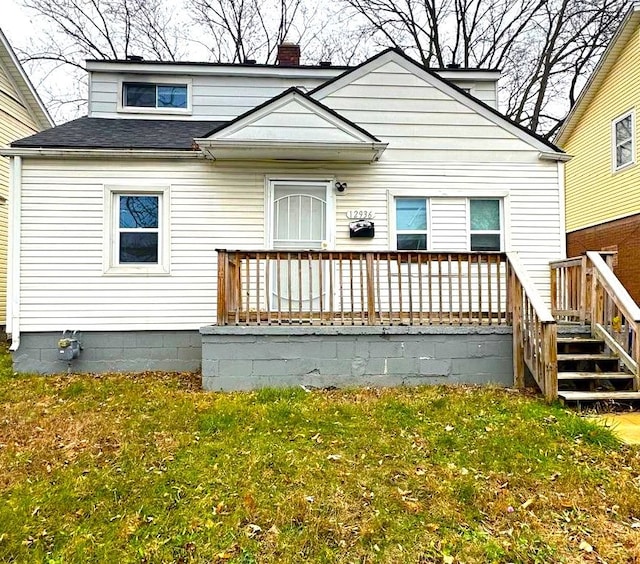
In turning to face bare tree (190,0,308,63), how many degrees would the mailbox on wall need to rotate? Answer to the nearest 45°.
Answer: approximately 135° to its right

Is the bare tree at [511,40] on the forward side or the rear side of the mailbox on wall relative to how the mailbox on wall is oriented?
on the rear side

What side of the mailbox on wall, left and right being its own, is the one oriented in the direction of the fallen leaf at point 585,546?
front

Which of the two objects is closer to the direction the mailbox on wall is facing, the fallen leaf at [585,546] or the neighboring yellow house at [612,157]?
the fallen leaf

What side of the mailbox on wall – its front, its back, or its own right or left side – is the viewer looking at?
front

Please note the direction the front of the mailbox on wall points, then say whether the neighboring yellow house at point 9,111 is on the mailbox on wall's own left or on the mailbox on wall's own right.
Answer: on the mailbox on wall's own right

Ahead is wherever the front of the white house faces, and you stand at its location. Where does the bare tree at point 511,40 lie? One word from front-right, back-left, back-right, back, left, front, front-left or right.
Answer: back-left

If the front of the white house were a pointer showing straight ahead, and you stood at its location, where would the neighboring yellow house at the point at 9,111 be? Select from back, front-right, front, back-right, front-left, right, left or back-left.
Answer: back-right

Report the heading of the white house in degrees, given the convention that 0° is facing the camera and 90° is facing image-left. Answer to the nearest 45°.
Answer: approximately 0°

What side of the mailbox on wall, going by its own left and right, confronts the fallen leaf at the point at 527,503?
front

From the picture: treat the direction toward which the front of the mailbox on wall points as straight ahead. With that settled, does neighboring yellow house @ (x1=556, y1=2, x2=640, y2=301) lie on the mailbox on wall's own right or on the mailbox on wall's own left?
on the mailbox on wall's own left

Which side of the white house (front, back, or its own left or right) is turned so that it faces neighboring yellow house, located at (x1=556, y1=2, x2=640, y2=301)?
left
